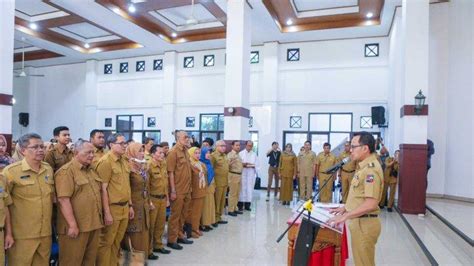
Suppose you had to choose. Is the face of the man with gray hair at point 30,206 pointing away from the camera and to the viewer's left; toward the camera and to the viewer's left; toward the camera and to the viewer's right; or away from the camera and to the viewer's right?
toward the camera and to the viewer's right

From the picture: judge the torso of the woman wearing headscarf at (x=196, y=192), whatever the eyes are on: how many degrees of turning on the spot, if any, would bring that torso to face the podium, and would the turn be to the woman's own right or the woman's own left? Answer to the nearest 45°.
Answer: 0° — they already face it

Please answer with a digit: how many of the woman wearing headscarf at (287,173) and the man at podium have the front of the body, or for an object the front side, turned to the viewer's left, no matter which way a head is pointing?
1

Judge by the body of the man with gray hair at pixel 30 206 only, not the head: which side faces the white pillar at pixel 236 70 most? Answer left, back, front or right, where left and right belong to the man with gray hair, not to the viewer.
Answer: left

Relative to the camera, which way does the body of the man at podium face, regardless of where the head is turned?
to the viewer's left

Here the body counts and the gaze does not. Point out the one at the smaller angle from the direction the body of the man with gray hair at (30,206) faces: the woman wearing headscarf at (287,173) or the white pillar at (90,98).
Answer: the woman wearing headscarf

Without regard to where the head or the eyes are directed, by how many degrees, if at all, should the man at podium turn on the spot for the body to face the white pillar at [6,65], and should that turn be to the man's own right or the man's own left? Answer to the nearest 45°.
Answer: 0° — they already face it

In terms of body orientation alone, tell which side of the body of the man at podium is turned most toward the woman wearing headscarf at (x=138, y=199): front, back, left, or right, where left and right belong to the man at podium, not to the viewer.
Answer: front

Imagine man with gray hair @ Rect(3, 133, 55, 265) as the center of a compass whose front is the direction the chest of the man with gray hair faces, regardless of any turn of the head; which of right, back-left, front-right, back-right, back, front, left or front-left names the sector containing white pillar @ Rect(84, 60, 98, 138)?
back-left

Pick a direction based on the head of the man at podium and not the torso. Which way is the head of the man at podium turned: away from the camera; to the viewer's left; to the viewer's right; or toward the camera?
to the viewer's left
